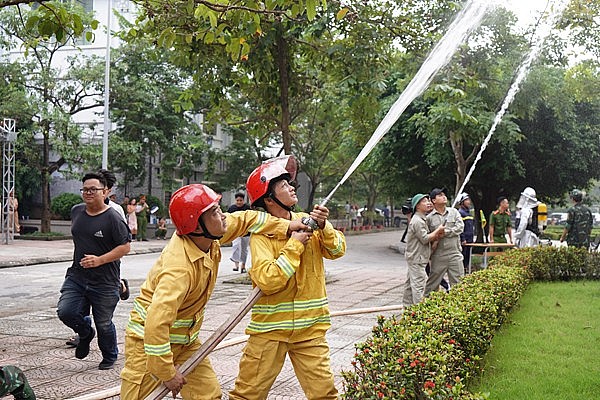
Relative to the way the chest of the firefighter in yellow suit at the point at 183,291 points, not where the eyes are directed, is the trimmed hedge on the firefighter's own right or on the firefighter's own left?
on the firefighter's own left

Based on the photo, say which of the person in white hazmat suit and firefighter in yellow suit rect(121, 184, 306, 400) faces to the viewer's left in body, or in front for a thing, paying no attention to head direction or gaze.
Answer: the person in white hazmat suit

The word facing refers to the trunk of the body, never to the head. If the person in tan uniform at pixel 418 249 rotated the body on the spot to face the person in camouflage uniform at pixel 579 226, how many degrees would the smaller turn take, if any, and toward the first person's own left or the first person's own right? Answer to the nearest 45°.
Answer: approximately 45° to the first person's own left

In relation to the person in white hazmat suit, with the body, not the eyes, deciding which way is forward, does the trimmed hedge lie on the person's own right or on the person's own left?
on the person's own left

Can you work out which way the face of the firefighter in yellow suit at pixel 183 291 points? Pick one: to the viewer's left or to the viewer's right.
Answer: to the viewer's right

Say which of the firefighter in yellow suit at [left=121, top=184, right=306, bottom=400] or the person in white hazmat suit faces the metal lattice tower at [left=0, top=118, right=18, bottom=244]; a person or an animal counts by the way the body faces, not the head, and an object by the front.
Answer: the person in white hazmat suit

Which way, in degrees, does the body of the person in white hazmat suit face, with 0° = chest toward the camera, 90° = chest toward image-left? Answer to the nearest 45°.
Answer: approximately 90°

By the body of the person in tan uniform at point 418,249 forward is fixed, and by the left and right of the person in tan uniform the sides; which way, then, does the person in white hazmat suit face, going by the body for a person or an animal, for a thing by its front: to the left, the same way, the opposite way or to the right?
the opposite way

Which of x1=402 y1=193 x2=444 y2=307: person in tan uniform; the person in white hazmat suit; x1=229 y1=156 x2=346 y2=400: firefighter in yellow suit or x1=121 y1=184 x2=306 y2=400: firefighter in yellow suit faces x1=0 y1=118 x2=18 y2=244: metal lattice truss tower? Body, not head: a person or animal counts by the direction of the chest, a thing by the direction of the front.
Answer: the person in white hazmat suit

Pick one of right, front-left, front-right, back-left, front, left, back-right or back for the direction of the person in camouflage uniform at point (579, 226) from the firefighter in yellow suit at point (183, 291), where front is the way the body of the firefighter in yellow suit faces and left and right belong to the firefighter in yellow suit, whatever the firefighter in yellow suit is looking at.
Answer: left
